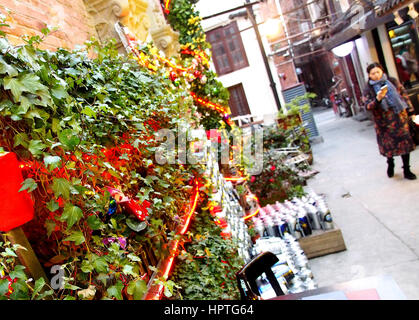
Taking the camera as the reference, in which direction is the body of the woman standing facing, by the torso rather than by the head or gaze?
toward the camera

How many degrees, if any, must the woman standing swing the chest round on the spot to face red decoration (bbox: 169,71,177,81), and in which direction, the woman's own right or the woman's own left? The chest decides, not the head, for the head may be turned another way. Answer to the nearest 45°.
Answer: approximately 45° to the woman's own right

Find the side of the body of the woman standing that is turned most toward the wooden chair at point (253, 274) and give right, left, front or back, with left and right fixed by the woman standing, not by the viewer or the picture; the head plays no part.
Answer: front

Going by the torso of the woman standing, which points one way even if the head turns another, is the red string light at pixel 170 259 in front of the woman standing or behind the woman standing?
in front

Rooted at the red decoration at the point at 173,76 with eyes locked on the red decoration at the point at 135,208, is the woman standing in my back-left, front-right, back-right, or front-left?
back-left

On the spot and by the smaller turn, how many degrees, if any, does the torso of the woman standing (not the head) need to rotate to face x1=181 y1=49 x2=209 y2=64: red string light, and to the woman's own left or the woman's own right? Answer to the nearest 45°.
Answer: approximately 90° to the woman's own right

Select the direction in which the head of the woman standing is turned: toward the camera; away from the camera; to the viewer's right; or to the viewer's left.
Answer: toward the camera

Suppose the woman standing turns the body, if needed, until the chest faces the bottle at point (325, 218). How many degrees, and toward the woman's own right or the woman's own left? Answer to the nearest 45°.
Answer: approximately 45° to the woman's own right

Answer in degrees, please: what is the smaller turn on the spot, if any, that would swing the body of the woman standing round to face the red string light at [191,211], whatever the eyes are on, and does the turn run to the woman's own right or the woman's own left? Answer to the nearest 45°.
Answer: approximately 45° to the woman's own right
